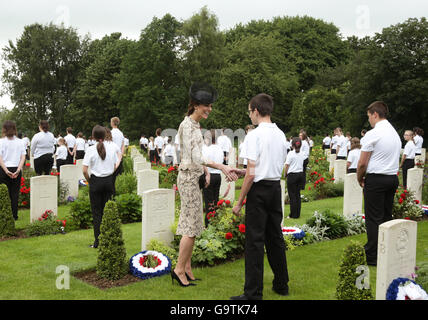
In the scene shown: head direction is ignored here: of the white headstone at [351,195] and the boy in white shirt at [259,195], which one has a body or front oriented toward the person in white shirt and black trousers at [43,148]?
the boy in white shirt

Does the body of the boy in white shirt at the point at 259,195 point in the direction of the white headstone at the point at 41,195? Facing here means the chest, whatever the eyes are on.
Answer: yes

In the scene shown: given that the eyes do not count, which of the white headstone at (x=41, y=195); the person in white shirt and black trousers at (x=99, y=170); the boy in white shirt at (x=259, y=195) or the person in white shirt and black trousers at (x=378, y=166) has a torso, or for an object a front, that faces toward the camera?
the white headstone

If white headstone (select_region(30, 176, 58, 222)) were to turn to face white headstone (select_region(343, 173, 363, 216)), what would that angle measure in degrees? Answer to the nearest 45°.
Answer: approximately 90° to its left

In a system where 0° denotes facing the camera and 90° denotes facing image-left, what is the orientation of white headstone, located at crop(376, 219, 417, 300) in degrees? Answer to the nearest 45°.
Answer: approximately 315°
